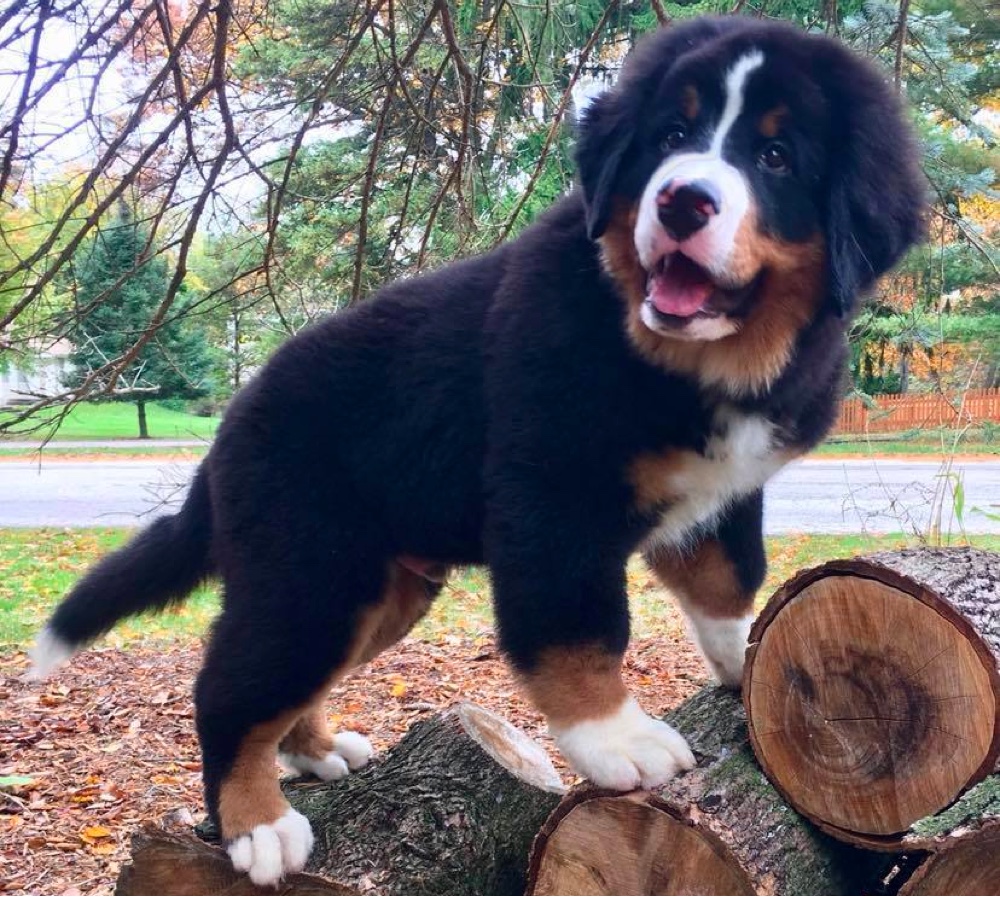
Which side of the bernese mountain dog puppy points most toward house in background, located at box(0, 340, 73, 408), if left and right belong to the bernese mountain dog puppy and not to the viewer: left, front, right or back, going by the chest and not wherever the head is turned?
back

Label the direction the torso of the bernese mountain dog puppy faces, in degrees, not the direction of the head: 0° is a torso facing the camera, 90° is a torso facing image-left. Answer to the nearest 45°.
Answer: approximately 315°

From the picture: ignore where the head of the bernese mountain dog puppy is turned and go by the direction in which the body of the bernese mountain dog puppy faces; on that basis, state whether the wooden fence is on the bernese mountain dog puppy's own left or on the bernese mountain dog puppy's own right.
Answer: on the bernese mountain dog puppy's own left

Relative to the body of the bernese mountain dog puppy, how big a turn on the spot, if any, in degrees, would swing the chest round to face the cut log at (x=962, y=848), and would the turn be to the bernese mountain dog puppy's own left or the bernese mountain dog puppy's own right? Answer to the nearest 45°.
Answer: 0° — it already faces it

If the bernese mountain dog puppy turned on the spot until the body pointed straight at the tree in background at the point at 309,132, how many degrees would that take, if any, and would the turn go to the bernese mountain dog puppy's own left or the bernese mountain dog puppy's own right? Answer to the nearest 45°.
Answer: approximately 135° to the bernese mountain dog puppy's own left

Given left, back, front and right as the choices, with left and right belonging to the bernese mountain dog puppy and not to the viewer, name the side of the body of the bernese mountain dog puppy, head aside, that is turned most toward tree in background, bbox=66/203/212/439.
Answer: back

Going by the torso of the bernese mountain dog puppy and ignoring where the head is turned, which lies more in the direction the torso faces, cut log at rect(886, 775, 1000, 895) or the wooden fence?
the cut log
